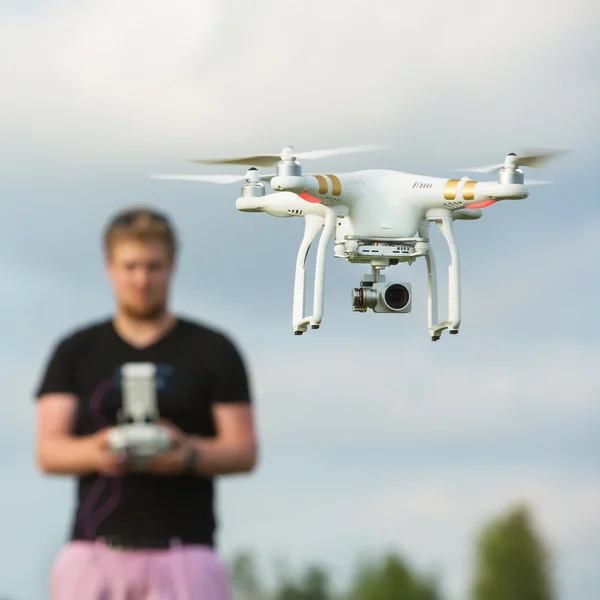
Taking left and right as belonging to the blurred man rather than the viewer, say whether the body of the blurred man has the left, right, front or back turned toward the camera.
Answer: front

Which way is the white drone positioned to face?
toward the camera

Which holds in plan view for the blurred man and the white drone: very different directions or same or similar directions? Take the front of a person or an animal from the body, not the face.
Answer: same or similar directions

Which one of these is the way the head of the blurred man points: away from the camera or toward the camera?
toward the camera

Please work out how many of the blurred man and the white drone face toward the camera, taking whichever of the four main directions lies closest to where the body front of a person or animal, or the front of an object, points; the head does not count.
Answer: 2
